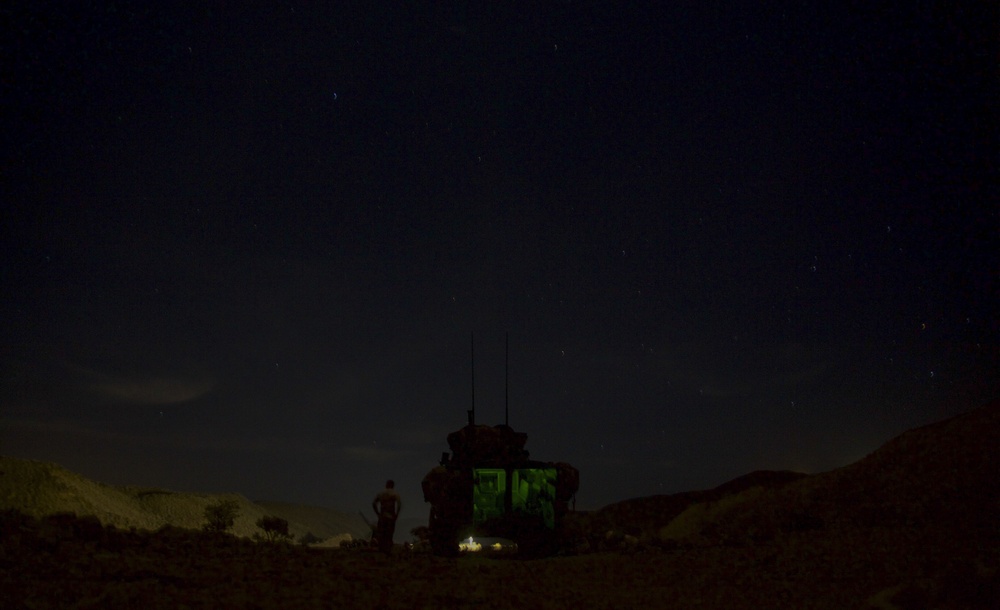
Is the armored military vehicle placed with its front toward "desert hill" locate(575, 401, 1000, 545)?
no

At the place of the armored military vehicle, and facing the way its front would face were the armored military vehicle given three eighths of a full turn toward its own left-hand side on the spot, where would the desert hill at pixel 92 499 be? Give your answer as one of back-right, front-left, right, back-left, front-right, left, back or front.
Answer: right

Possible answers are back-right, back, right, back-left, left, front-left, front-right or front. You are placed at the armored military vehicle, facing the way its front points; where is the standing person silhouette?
back-left

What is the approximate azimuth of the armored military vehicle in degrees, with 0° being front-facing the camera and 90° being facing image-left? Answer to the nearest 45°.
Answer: approximately 180°
